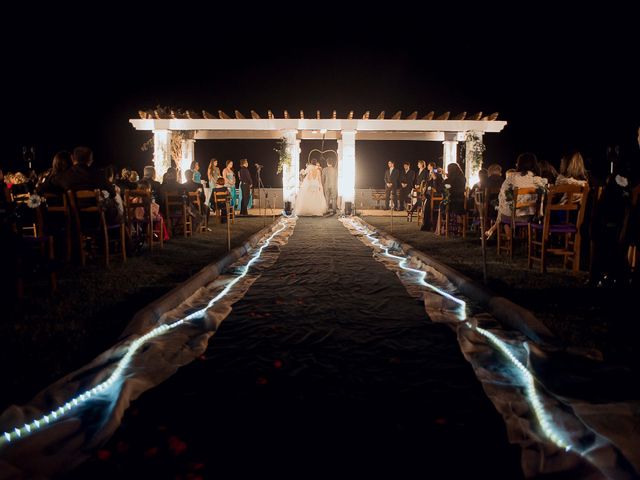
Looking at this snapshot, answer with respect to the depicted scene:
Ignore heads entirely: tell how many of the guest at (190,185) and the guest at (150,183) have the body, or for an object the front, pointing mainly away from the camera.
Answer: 2

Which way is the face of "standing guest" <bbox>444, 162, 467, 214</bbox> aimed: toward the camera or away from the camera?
away from the camera

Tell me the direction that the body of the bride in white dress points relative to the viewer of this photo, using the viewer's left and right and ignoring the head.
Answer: facing away from the viewer

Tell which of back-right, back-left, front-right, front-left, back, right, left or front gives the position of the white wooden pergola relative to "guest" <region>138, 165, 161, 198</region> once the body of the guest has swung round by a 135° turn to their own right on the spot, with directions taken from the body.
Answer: left

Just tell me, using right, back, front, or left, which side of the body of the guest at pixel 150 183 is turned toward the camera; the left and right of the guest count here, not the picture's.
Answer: back

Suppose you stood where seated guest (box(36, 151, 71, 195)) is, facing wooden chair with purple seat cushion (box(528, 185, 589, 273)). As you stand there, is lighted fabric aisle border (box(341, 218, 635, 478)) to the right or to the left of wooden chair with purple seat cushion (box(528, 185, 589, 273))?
right

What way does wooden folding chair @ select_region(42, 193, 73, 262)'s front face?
away from the camera

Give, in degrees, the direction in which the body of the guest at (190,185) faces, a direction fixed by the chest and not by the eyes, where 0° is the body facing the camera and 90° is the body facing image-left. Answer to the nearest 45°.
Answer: approximately 180°

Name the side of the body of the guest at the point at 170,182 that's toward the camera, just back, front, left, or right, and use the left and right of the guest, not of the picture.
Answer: back

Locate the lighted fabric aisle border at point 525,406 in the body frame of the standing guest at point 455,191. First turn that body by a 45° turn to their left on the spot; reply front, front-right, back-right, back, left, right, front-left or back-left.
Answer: left

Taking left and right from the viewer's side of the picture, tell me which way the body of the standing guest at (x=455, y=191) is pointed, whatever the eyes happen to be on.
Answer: facing away from the viewer and to the left of the viewer

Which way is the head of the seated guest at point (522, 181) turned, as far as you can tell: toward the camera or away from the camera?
away from the camera

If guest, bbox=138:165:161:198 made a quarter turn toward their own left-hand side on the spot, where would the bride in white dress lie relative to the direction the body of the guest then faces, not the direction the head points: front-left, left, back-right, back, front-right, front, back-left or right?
back-right

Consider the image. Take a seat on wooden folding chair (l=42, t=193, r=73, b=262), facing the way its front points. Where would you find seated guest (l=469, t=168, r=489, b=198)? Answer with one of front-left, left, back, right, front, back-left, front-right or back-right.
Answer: right
